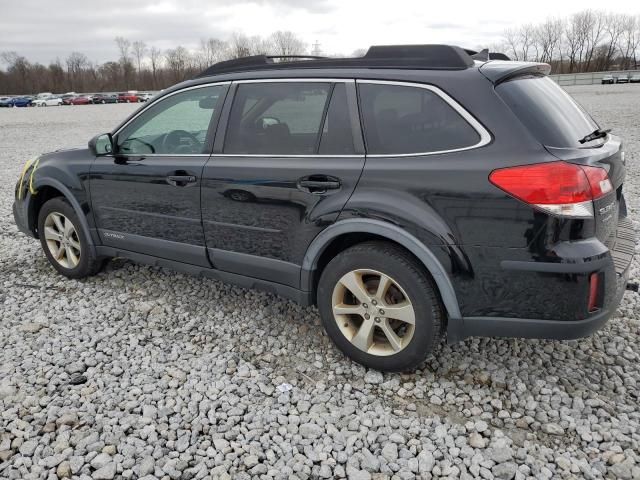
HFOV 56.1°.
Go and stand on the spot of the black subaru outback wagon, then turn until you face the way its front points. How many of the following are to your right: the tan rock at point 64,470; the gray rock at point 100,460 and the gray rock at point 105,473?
0

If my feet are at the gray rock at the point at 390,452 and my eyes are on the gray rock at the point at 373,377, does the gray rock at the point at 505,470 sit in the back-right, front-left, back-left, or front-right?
back-right

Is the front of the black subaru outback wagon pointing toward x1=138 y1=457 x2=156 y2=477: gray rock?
no

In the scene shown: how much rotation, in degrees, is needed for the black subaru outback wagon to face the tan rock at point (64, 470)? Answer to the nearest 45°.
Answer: approximately 90° to its left

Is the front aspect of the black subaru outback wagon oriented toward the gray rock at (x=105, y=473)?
no

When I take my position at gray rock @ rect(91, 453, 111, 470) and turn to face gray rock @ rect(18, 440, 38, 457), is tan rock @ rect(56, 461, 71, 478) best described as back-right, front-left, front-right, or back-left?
front-left

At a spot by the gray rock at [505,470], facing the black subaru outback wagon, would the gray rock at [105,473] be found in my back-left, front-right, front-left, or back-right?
front-left

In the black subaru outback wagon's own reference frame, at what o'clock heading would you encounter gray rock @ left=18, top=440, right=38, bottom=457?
The gray rock is roughly at 10 o'clock from the black subaru outback wagon.

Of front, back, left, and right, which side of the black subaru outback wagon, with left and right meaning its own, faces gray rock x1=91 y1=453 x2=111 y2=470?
left

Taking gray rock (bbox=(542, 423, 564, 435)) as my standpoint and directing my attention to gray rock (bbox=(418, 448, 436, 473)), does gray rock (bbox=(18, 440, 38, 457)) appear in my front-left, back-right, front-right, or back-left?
front-right

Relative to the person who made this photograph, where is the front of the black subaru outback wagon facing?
facing away from the viewer and to the left of the viewer
